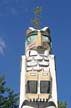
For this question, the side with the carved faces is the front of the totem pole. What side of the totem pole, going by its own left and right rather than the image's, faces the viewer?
front
